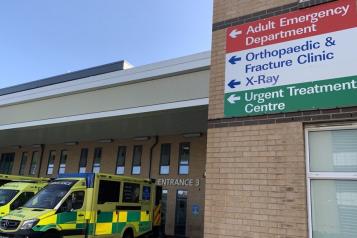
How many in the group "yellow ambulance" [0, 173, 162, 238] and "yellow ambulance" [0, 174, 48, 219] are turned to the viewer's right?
0

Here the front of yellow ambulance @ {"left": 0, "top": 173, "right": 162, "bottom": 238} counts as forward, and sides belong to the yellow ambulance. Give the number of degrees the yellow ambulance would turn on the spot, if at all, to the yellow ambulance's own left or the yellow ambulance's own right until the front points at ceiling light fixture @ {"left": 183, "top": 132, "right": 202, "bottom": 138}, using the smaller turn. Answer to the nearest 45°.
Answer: approximately 180°

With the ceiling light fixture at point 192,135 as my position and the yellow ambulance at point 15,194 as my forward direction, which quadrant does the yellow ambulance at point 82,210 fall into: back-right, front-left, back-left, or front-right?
front-left

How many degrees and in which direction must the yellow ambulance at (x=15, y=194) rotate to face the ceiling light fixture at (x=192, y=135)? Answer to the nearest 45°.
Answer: approximately 135° to its left

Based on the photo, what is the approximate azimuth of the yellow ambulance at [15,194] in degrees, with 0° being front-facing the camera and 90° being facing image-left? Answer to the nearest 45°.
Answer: approximately 45°

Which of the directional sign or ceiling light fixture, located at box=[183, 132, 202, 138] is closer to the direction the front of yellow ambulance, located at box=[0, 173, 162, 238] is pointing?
the directional sign

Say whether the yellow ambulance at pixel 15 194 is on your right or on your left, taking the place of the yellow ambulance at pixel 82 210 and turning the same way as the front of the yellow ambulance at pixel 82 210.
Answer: on your right

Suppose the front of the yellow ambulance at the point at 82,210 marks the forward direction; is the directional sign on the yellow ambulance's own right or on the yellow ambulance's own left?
on the yellow ambulance's own left

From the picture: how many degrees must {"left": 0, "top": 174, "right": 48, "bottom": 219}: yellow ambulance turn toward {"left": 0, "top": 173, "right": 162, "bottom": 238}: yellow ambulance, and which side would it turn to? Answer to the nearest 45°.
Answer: approximately 90° to its left

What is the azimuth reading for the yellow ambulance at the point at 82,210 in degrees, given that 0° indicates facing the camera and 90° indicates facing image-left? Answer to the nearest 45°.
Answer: approximately 45°

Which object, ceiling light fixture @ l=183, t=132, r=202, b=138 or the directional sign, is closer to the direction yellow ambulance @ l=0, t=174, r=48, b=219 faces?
the directional sign
